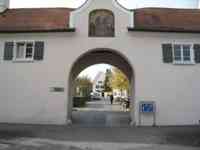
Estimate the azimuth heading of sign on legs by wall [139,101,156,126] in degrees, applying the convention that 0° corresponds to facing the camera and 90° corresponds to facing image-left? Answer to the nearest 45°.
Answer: approximately 0°
